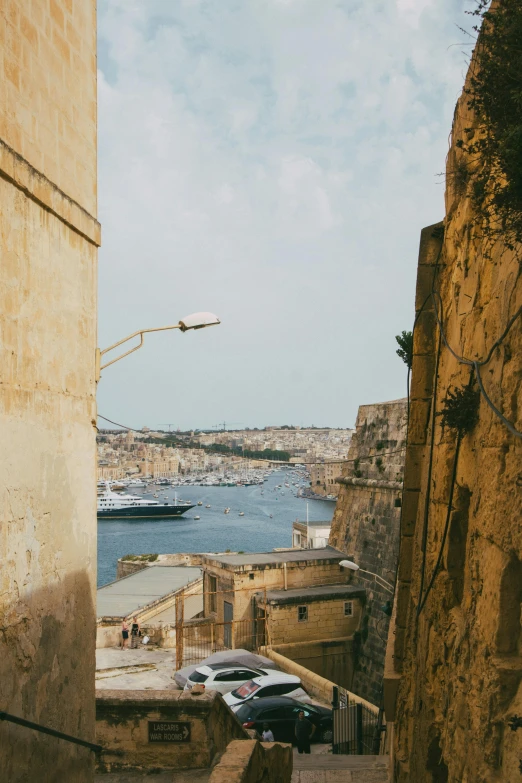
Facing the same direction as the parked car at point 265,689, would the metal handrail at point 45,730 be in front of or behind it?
in front

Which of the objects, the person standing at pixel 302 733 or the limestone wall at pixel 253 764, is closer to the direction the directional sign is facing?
the limestone wall

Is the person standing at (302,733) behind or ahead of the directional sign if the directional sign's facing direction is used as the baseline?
behind

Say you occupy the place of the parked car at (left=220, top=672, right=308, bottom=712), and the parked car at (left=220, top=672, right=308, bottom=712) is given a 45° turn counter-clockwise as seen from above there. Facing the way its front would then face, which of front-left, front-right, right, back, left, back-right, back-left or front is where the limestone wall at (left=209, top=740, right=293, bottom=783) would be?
front

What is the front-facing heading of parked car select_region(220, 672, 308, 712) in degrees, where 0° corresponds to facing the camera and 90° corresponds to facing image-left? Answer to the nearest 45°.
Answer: approximately 45°

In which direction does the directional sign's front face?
toward the camera

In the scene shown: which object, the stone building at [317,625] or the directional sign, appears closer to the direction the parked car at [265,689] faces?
the directional sign

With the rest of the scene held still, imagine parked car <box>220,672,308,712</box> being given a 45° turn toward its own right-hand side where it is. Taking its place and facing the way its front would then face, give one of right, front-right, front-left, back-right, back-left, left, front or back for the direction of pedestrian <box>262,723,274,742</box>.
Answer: left

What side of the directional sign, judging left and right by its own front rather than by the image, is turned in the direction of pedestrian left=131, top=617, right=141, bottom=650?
back

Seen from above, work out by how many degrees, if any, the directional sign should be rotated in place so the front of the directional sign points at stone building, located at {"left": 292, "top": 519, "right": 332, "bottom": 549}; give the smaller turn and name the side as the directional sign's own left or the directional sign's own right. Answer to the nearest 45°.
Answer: approximately 180°

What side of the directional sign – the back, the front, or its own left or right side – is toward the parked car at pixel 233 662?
back

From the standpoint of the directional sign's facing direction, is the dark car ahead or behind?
behind

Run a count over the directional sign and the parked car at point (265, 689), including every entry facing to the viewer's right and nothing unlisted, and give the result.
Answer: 0

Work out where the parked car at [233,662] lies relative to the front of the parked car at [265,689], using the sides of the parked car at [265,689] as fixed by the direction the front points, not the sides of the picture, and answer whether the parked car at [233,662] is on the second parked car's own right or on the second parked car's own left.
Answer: on the second parked car's own right

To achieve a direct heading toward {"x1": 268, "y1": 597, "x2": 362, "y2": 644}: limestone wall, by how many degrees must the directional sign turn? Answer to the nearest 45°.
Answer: approximately 180°

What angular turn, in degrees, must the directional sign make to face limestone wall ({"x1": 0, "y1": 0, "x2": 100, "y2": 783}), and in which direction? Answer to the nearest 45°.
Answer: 0° — it already faces it
